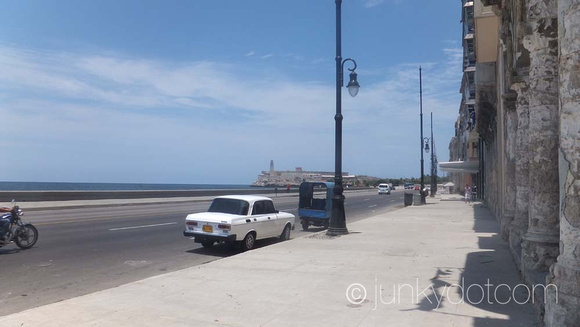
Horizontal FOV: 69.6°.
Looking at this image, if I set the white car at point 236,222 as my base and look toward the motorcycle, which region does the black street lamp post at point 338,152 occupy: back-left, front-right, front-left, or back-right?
back-right

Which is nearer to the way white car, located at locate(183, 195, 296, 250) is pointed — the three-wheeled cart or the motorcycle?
the three-wheeled cart

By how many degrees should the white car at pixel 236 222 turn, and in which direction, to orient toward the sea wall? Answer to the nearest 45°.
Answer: approximately 90° to its left

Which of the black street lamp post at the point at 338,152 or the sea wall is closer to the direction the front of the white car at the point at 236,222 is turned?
the black street lamp post

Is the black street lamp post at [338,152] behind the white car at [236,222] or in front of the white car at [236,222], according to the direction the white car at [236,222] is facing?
in front

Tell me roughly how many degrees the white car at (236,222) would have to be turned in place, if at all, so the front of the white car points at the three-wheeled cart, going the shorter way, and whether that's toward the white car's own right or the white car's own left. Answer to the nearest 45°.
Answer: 0° — it already faces it

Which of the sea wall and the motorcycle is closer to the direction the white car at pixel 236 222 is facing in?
the sea wall

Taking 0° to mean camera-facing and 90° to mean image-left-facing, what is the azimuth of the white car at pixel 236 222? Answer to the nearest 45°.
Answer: approximately 225°

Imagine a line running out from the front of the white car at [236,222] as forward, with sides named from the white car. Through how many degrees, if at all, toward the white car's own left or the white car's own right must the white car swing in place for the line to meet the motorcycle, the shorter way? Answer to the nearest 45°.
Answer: approximately 135° to the white car's own left
